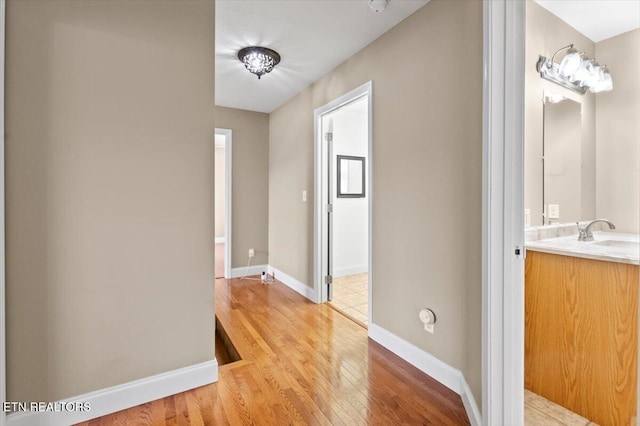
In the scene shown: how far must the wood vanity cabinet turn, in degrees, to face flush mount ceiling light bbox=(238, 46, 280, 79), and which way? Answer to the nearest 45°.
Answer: approximately 135° to its right

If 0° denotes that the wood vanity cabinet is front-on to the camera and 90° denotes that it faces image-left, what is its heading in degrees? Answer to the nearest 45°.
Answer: approximately 315°

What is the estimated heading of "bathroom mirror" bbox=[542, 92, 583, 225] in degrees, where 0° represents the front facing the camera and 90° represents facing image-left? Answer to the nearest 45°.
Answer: approximately 315°

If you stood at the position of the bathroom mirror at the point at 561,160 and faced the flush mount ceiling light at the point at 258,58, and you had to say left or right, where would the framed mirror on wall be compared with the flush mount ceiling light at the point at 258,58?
right

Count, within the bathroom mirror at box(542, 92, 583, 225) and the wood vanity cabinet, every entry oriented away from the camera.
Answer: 0
